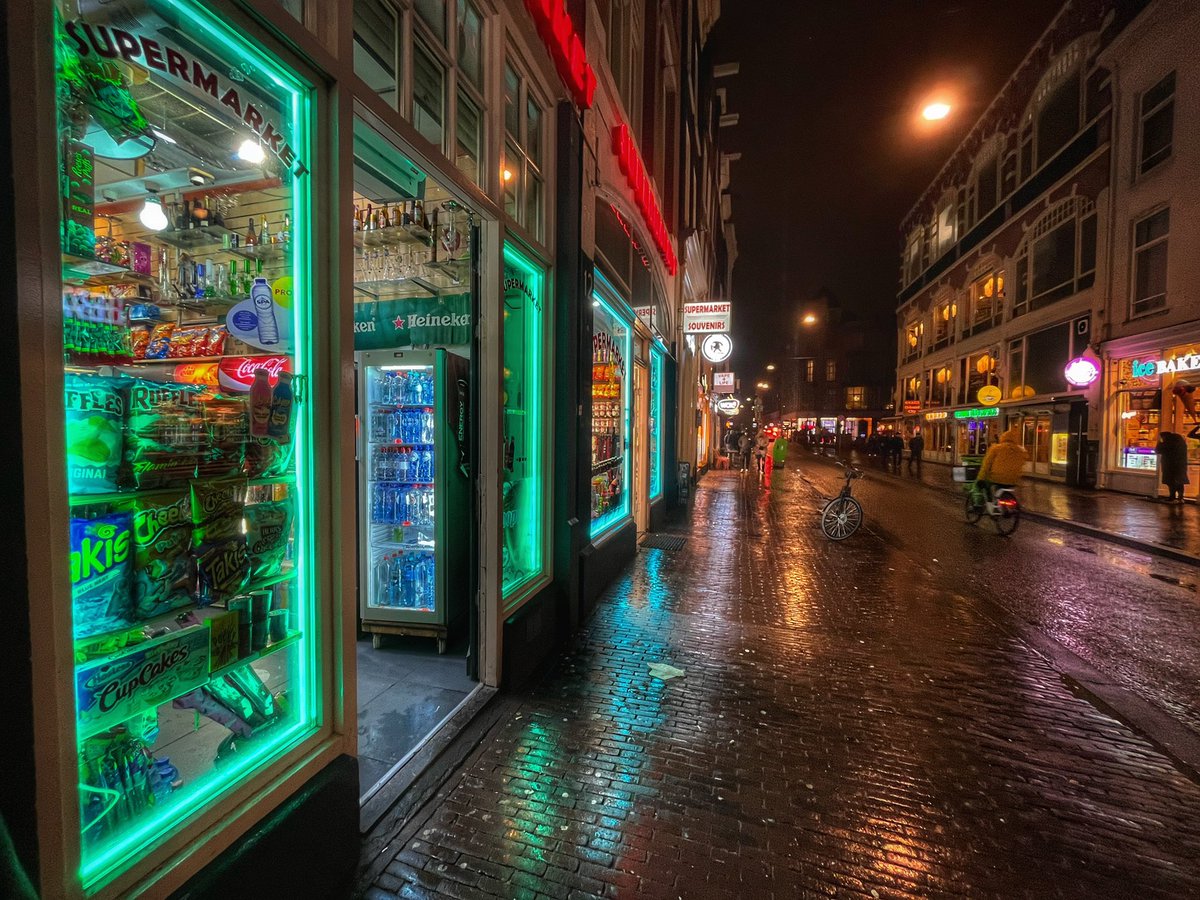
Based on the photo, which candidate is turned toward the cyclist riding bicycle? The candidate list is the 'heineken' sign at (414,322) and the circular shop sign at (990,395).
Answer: the circular shop sign

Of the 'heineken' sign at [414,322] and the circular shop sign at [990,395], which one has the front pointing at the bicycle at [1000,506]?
the circular shop sign

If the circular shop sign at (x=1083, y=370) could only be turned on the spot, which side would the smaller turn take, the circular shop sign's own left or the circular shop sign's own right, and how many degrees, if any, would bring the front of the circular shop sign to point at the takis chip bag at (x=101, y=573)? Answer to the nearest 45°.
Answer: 0° — it already faces it

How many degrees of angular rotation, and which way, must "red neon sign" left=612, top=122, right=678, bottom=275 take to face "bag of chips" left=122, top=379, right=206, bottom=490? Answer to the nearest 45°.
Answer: approximately 45° to its right

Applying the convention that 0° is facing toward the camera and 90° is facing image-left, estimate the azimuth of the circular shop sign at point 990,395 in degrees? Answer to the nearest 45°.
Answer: approximately 0°

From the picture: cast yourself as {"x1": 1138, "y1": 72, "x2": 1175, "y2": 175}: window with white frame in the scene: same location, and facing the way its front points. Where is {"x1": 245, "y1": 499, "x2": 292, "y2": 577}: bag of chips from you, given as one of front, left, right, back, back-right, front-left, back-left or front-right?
front-left

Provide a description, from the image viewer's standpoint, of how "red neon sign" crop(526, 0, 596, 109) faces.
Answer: facing the viewer and to the right of the viewer

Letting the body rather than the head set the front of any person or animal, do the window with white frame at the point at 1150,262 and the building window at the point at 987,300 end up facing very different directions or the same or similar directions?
same or similar directions

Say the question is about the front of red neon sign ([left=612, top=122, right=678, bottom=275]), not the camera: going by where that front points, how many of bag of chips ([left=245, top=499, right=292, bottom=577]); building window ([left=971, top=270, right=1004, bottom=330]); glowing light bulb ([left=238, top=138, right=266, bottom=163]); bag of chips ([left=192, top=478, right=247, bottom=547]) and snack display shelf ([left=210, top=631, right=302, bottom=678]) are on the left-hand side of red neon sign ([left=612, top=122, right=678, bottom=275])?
1

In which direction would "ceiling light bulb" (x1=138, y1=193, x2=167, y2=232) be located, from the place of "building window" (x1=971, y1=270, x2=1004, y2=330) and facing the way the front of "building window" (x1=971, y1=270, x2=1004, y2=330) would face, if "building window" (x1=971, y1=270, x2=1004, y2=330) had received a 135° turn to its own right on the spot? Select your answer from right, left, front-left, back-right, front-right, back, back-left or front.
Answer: back

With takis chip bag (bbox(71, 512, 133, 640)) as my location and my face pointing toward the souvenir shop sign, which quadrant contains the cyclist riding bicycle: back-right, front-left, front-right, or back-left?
front-right

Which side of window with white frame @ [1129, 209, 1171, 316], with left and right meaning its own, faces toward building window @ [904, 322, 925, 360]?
right

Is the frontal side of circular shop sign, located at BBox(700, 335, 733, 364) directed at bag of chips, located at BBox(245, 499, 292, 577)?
yes

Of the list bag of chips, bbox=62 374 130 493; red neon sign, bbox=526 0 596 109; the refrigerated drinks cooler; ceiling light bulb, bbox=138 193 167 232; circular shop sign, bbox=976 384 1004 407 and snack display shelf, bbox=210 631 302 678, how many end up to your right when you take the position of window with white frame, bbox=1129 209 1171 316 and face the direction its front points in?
1

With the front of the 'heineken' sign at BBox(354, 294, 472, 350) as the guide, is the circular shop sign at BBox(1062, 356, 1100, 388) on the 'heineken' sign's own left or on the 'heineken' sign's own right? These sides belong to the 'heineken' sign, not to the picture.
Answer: on the 'heineken' sign's own left

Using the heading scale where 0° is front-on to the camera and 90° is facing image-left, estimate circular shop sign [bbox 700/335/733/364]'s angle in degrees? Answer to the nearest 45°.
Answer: approximately 0°

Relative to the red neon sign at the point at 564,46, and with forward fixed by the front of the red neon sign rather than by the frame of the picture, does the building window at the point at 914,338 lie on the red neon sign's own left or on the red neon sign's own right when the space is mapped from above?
on the red neon sign's own left
